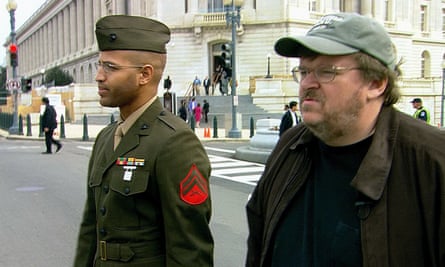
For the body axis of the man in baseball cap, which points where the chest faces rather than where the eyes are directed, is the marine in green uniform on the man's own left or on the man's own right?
on the man's own right

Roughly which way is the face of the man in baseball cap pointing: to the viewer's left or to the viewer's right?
to the viewer's left

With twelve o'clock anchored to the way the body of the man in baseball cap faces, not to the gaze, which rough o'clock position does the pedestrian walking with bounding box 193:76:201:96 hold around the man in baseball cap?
The pedestrian walking is roughly at 4 o'clock from the man in baseball cap.

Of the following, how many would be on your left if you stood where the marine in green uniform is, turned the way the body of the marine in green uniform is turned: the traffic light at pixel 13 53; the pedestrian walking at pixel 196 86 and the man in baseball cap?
1

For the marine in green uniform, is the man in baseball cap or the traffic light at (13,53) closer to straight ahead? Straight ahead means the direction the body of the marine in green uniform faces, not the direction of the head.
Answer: the man in baseball cap

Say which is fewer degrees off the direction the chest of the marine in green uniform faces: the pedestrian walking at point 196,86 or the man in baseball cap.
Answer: the man in baseball cap

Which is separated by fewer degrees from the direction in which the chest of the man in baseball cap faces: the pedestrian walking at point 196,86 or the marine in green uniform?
the marine in green uniform

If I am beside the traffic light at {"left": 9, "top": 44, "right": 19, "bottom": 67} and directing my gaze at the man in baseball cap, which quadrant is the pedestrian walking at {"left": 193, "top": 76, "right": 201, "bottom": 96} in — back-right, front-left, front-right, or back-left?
back-left

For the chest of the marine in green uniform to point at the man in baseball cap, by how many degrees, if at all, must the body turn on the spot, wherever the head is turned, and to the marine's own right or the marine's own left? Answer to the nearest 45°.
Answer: approximately 90° to the marine's own left

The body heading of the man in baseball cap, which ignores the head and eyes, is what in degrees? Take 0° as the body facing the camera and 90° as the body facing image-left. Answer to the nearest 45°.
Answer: approximately 45°

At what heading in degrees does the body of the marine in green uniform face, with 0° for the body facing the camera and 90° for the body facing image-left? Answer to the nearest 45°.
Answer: approximately 45°
